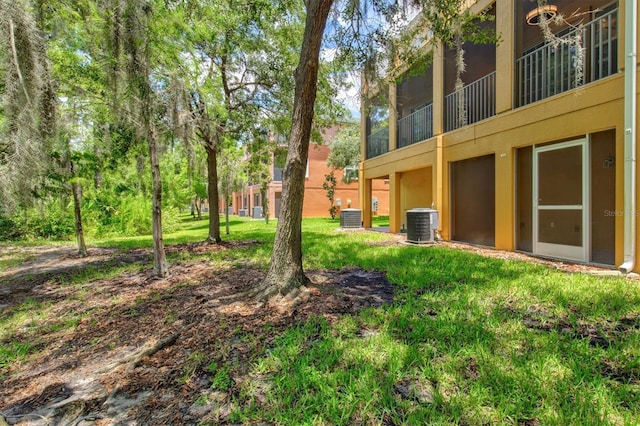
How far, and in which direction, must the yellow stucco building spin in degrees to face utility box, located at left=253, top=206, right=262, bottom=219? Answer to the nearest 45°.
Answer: approximately 90° to its right

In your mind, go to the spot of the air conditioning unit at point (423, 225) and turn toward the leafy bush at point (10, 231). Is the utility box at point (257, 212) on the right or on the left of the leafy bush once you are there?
right

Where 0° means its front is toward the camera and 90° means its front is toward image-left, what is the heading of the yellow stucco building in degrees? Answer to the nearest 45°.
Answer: approximately 45°
